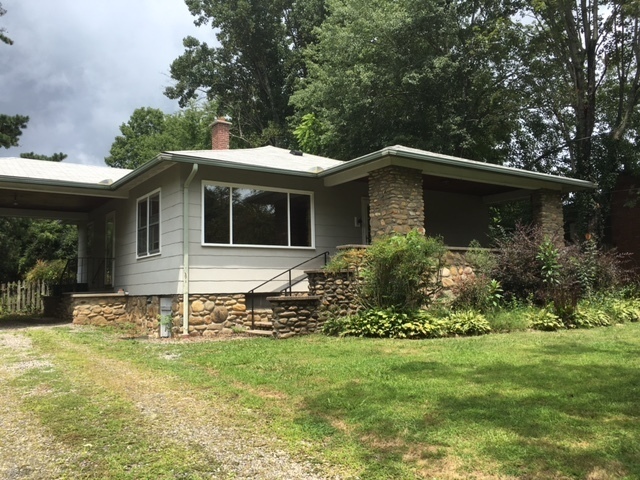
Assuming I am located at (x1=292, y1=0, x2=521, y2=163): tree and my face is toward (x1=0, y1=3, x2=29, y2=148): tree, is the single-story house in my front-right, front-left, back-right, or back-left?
front-left

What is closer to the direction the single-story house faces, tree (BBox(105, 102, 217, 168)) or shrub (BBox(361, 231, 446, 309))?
the shrub

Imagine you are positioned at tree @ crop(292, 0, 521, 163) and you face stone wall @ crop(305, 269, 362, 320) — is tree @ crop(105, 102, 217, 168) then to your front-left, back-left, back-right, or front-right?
back-right

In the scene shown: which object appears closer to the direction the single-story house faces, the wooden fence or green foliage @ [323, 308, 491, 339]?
the green foliage

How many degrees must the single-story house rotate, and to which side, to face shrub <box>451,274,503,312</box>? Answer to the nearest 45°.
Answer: approximately 45° to its left

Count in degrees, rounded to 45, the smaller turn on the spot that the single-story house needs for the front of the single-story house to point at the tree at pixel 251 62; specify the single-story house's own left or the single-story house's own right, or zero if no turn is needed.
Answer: approximately 135° to the single-story house's own left

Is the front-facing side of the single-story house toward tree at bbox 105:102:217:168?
no

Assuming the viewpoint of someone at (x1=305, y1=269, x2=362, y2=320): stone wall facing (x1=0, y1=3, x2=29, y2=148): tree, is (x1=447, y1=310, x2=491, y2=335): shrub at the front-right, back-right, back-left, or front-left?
back-right

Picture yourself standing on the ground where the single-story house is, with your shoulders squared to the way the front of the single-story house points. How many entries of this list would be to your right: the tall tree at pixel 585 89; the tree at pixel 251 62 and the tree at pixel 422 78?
0

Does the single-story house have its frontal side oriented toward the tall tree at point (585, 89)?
no

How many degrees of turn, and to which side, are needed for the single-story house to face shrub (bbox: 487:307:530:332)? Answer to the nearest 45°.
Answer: approximately 45° to its left

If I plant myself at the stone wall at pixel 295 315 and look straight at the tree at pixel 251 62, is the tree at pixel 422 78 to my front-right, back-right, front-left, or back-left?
front-right

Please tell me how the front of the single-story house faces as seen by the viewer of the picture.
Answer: facing the viewer and to the right of the viewer

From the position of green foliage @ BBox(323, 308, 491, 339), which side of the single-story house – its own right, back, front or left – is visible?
front

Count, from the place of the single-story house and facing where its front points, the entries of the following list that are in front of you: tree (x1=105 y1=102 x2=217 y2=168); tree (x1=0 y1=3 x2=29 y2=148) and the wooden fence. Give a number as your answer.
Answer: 0

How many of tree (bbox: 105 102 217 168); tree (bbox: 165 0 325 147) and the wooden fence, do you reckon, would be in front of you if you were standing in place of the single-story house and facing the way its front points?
0

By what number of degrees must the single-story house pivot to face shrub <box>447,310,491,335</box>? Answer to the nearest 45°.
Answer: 0° — it already faces it
